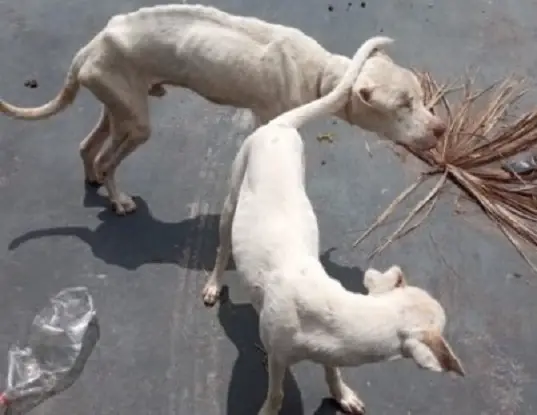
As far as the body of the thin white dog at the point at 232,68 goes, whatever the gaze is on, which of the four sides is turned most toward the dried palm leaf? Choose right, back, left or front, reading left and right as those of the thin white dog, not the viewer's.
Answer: front

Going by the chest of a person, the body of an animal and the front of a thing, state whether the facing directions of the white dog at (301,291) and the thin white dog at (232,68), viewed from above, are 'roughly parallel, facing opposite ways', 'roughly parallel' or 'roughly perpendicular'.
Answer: roughly perpendicular

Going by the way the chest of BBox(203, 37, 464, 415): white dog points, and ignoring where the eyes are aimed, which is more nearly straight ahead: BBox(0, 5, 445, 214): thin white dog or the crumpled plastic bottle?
the crumpled plastic bottle

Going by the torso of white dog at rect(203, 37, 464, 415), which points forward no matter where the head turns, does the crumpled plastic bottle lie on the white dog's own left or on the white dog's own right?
on the white dog's own right

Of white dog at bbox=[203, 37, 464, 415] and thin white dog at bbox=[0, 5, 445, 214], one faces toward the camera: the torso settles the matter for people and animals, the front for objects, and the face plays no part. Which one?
the white dog

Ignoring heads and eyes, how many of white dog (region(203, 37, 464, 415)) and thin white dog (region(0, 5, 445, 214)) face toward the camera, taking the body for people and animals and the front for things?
1

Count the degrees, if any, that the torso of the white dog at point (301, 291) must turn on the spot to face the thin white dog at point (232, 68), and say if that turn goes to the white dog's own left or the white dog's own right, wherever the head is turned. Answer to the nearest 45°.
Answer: approximately 135° to the white dog's own right

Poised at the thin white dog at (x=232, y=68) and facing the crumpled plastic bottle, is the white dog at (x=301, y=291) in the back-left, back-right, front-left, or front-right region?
front-left

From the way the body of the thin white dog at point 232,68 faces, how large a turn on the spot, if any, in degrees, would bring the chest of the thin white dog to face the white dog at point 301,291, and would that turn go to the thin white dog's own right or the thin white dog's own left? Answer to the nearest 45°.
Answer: approximately 90° to the thin white dog's own right

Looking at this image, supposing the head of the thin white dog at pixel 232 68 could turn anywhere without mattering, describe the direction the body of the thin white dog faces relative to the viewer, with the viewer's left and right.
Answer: facing to the right of the viewer

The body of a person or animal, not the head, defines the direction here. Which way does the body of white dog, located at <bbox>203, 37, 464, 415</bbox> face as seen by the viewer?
toward the camera
